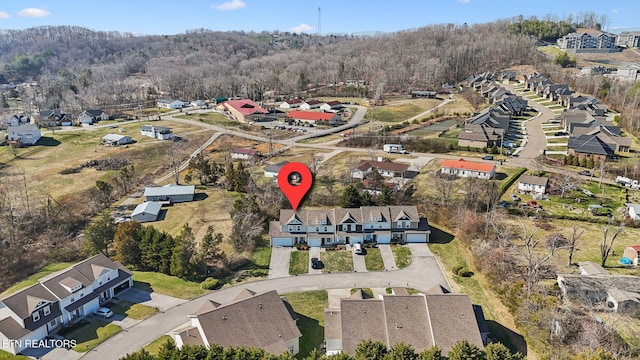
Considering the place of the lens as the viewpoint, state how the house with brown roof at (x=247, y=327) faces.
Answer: facing away from the viewer and to the left of the viewer

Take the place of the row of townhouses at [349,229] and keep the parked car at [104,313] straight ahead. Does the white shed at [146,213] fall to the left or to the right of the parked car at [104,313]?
right

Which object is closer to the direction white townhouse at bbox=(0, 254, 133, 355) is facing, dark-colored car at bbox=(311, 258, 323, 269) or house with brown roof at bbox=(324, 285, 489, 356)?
the house with brown roof

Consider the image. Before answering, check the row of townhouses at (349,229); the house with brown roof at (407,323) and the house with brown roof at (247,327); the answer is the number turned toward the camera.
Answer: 1

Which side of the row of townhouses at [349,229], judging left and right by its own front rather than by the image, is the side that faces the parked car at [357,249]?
front

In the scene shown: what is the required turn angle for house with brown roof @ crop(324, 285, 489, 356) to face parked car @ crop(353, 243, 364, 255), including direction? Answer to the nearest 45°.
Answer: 0° — it already faces it

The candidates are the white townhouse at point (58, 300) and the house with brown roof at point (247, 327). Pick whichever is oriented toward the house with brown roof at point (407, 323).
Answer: the white townhouse

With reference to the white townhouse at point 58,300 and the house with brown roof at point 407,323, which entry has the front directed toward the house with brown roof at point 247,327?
the white townhouse

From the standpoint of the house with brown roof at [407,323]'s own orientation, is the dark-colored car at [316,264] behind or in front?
in front

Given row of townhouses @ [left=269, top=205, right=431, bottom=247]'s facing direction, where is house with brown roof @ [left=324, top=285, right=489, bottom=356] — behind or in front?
in front

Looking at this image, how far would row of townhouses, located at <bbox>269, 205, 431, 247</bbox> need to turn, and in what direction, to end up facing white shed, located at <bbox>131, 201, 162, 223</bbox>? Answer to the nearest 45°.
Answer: approximately 90° to its right

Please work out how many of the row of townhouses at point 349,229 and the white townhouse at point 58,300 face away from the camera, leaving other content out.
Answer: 0

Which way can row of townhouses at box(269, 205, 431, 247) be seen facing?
toward the camera

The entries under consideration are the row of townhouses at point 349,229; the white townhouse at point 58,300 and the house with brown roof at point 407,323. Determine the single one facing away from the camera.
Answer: the house with brown roof

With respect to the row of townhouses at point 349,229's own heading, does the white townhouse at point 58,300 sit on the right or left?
on its right

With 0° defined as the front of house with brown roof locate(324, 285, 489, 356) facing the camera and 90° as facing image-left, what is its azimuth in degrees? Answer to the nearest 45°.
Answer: approximately 180°

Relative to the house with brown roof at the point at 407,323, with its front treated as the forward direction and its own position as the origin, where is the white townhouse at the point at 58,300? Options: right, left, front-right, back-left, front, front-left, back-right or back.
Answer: left
